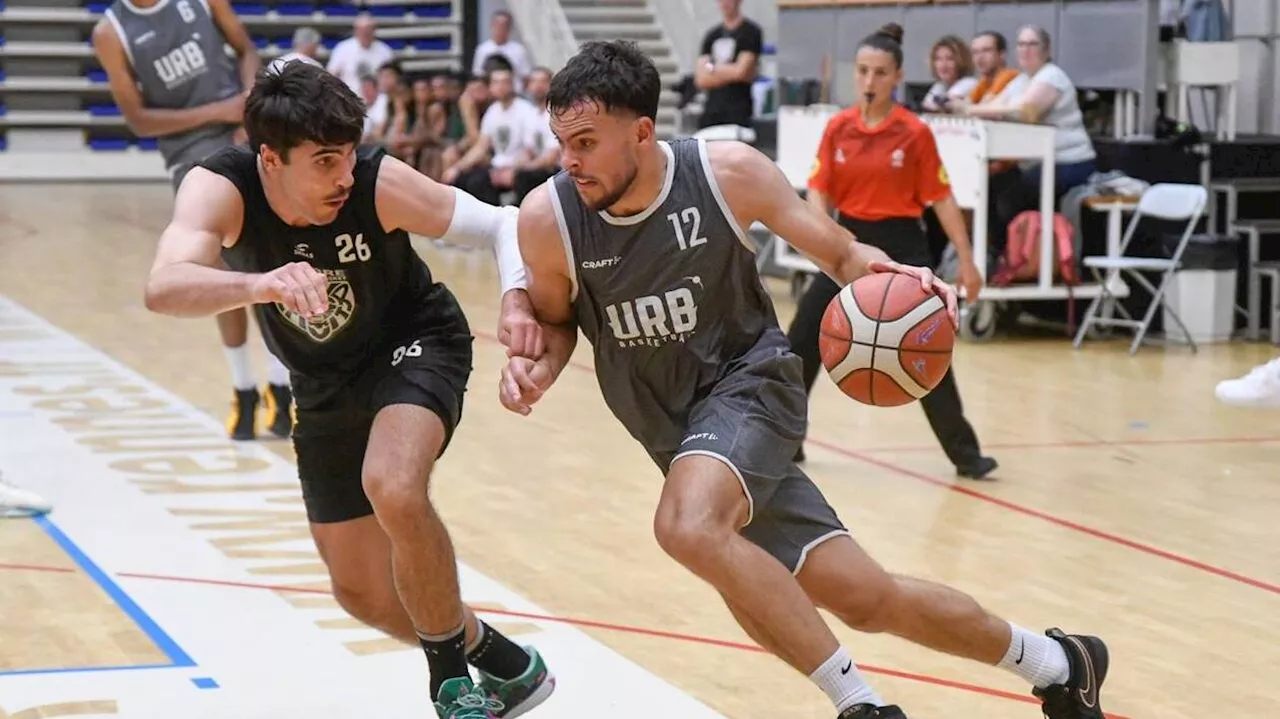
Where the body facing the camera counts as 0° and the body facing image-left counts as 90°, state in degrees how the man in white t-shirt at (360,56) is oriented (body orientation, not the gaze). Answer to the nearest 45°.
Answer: approximately 0°

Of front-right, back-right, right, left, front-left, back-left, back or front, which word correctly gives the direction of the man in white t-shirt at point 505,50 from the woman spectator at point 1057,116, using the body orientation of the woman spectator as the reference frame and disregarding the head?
front-right

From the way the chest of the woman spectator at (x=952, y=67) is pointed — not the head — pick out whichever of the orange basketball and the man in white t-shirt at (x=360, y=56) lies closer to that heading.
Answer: the orange basketball

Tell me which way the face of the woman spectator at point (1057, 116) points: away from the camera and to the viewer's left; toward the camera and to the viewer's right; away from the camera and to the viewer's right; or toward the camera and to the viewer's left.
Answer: toward the camera and to the viewer's left

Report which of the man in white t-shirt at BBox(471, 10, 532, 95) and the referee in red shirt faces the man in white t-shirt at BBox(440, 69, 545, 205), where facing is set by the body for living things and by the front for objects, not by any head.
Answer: the man in white t-shirt at BBox(471, 10, 532, 95)

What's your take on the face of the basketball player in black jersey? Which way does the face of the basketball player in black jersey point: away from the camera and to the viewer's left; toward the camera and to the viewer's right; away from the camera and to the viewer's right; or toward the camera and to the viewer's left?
toward the camera and to the viewer's right

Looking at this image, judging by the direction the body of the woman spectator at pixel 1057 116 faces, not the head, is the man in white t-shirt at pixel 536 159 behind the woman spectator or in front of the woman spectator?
in front

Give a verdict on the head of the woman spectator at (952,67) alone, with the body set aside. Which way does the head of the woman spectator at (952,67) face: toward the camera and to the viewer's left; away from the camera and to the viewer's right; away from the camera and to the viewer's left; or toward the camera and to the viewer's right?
toward the camera and to the viewer's left
